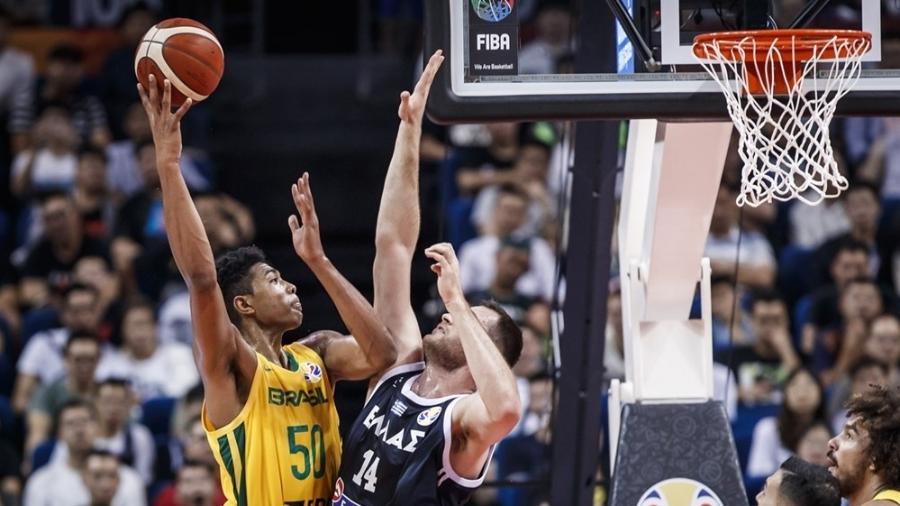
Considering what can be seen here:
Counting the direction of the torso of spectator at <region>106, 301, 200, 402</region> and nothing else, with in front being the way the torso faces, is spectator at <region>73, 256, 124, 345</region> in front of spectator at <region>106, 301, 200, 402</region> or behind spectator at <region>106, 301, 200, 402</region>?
behind

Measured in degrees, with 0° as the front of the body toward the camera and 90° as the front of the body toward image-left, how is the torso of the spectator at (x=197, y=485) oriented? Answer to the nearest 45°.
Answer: approximately 0°

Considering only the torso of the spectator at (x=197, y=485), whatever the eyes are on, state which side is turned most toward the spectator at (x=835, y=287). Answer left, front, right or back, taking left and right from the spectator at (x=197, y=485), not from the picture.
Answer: left

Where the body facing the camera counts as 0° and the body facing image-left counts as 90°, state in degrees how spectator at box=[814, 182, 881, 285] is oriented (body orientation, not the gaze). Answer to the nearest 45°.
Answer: approximately 0°

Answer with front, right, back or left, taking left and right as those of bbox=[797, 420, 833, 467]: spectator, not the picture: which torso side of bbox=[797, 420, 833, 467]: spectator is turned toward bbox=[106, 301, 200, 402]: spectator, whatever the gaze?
right

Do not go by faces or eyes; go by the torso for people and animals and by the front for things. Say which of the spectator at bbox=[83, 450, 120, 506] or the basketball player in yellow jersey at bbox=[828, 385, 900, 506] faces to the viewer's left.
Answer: the basketball player in yellow jersey
